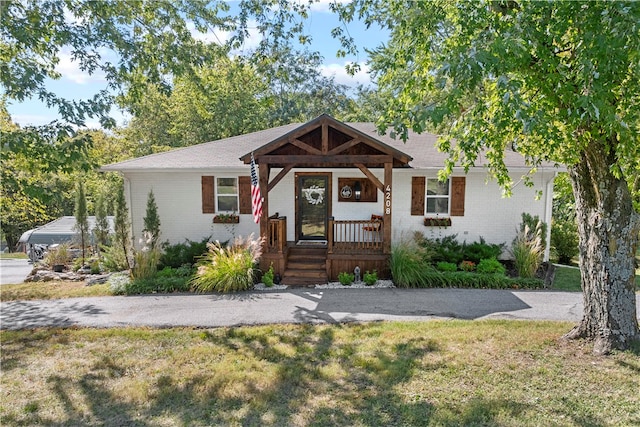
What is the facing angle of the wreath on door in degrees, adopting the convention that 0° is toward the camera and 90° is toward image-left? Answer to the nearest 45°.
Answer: approximately 0°

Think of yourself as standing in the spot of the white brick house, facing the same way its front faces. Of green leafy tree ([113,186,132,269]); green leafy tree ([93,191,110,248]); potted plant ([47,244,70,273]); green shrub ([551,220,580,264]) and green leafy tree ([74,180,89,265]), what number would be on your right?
4

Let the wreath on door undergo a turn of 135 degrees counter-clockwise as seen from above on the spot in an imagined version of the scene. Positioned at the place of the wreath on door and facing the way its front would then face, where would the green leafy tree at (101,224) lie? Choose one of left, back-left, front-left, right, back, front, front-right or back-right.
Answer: back-left

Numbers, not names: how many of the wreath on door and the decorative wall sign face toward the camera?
2

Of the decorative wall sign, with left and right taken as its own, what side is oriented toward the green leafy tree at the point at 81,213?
right

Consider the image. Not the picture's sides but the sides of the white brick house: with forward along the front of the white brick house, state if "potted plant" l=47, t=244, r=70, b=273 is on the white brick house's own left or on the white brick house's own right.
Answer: on the white brick house's own right

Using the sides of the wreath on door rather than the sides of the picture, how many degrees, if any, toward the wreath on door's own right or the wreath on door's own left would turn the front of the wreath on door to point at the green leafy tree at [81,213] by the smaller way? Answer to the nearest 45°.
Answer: approximately 90° to the wreath on door's own right

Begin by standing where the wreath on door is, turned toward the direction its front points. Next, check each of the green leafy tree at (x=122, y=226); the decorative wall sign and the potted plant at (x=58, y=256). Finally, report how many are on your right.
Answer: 2

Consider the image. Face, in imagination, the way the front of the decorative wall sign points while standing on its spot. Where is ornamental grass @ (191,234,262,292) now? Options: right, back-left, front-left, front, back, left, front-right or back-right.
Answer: front-right

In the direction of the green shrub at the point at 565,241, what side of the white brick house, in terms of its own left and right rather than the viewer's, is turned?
left

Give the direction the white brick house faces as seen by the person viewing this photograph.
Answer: facing the viewer

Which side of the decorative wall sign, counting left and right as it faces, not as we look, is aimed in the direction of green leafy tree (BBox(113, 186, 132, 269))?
right

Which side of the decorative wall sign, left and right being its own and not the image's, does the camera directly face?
front

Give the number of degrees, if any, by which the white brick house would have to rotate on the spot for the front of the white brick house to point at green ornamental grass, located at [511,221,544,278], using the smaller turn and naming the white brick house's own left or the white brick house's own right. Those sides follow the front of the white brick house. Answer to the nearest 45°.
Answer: approximately 90° to the white brick house's own left

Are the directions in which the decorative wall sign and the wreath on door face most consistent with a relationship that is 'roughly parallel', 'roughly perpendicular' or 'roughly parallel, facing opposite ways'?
roughly parallel
